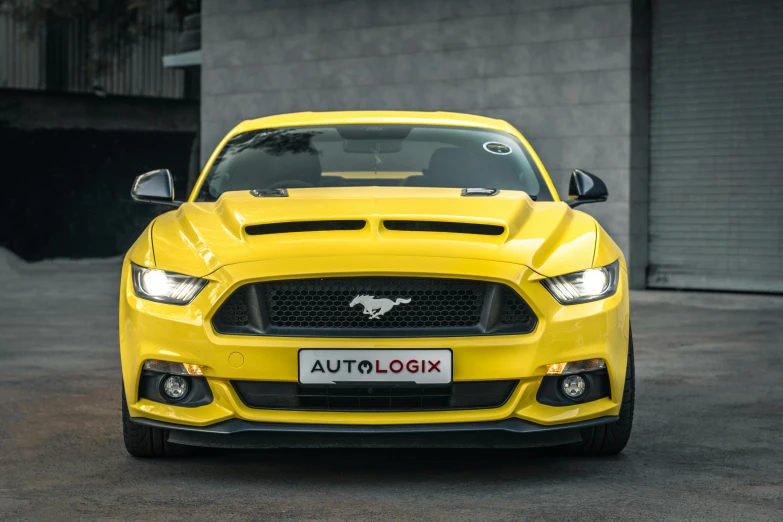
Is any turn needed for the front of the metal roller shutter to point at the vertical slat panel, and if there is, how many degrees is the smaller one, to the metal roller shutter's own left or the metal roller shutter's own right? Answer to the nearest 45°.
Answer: approximately 135° to the metal roller shutter's own right

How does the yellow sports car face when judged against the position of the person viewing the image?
facing the viewer

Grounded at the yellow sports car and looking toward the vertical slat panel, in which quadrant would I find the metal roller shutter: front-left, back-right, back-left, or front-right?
front-right

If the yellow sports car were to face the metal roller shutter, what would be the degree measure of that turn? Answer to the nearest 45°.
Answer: approximately 180°

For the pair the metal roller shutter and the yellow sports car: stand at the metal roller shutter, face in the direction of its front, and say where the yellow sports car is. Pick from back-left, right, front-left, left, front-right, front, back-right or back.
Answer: front

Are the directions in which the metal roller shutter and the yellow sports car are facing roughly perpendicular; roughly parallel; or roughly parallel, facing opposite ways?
roughly parallel

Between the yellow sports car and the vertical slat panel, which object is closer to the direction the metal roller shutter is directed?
the yellow sports car

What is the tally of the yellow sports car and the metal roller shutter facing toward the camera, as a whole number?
2
